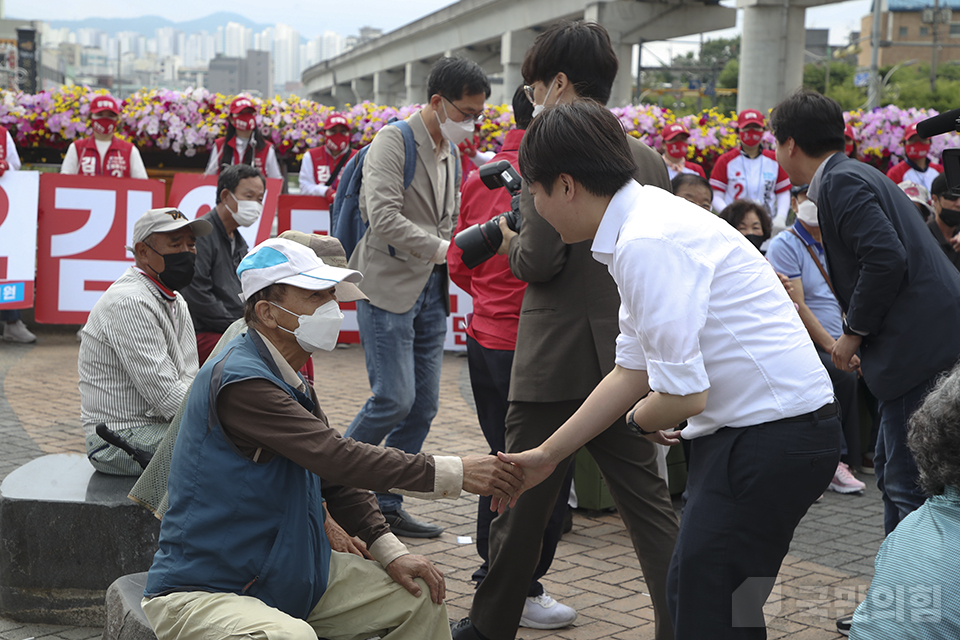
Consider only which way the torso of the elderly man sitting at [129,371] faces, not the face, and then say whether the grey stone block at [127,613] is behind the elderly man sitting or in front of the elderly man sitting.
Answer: in front

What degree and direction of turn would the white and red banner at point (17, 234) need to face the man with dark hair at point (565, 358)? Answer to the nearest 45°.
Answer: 0° — it already faces them

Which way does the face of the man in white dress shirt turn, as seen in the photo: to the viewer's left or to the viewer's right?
to the viewer's left

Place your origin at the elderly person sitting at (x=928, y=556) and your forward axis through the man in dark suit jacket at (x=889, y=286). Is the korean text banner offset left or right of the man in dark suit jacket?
left

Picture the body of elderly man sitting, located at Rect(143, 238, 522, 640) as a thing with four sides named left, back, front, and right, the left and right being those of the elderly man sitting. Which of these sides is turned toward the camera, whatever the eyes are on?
right

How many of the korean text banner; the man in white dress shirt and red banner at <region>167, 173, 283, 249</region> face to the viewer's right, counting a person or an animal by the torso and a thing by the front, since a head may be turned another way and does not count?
0

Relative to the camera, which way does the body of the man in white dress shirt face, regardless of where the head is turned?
to the viewer's left

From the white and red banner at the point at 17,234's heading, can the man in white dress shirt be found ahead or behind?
ahead

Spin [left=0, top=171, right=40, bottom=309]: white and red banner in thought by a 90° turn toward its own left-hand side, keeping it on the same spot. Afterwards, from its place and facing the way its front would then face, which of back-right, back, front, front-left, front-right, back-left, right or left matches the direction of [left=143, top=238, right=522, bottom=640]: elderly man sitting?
right

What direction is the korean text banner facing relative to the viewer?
toward the camera

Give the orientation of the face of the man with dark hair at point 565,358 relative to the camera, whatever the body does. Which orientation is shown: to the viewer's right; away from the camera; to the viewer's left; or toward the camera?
to the viewer's left

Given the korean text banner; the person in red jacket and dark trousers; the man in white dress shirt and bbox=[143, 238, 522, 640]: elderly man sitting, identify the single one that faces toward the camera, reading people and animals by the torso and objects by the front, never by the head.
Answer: the korean text banner

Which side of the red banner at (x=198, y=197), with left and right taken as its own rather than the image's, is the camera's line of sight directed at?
front

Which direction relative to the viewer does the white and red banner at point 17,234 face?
toward the camera

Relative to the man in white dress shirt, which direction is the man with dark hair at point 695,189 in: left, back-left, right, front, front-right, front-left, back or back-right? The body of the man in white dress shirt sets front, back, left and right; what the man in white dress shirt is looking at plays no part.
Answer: right

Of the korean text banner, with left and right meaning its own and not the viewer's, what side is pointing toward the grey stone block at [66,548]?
front
